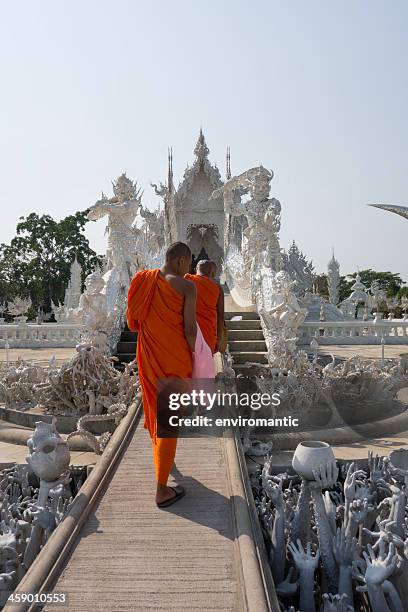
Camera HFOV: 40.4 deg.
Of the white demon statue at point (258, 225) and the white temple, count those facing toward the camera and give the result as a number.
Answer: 2

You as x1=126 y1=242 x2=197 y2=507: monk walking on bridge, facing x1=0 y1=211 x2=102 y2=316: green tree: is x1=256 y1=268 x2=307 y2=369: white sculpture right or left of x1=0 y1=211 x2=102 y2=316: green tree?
right

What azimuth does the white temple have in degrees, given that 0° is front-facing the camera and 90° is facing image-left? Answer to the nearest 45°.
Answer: approximately 0°

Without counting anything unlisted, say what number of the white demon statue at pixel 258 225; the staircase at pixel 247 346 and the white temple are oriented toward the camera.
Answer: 3

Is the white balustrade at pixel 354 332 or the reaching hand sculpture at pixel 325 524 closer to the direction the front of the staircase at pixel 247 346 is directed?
the reaching hand sculpture

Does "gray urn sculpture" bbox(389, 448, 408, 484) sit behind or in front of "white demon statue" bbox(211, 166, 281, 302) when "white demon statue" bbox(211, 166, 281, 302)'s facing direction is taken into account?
in front

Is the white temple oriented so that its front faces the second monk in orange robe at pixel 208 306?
yes

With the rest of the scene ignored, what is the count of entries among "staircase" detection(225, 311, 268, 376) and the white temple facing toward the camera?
2
